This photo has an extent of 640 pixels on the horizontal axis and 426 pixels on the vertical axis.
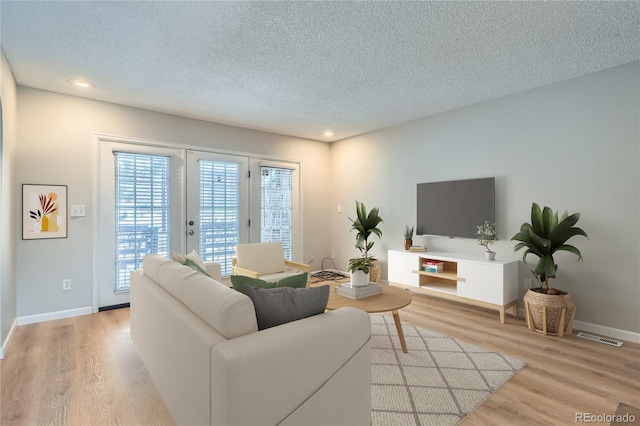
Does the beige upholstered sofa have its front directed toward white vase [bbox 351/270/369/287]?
yes

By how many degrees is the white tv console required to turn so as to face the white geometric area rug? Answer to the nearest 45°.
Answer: approximately 45° to its left

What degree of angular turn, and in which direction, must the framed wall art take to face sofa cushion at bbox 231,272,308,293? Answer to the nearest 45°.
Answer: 0° — it already faces it

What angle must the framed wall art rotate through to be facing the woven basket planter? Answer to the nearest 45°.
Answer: approximately 45° to its left

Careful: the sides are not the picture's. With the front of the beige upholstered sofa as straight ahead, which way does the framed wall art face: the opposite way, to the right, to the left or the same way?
to the right

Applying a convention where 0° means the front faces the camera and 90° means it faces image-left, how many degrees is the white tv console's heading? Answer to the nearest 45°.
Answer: approximately 45°
